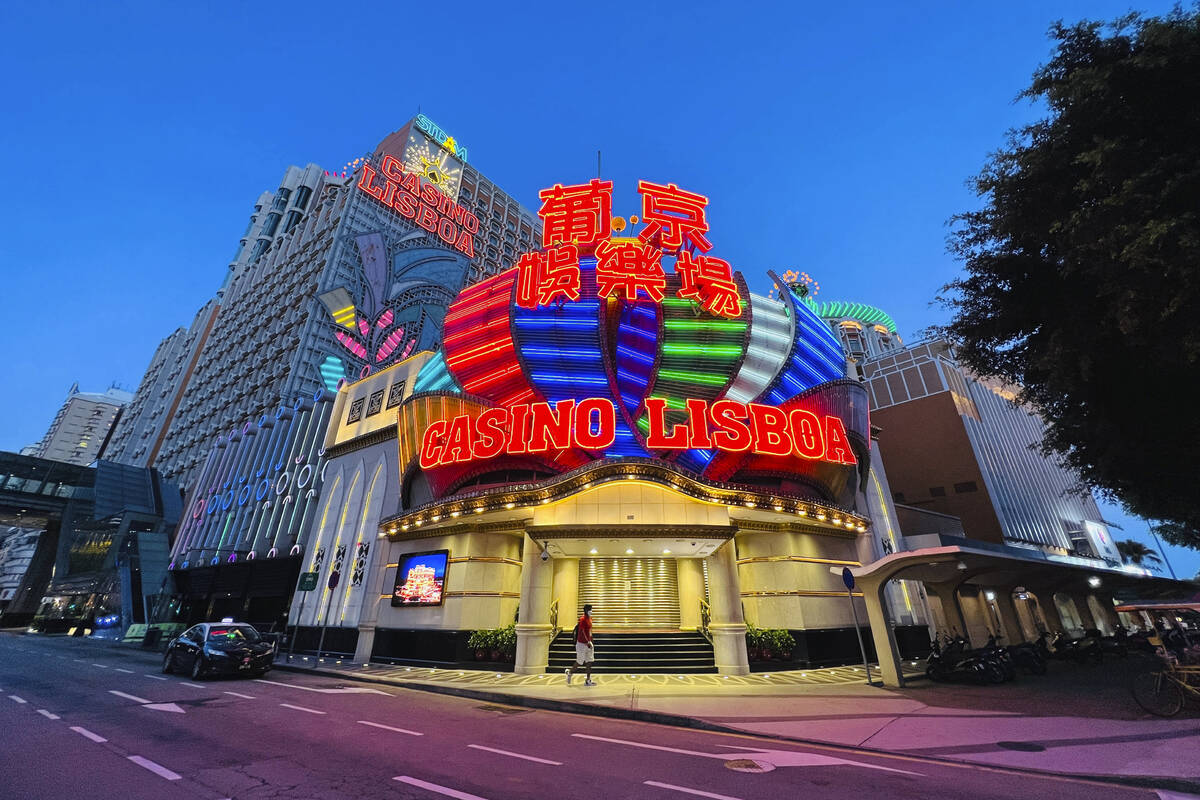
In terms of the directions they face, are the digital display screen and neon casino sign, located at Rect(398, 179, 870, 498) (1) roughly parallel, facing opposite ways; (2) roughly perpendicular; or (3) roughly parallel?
roughly parallel

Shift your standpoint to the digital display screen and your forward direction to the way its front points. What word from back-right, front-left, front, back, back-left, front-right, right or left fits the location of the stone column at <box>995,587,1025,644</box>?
back-left

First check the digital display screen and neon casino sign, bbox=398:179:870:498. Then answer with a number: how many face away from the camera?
0

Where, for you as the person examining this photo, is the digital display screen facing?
facing the viewer and to the left of the viewer

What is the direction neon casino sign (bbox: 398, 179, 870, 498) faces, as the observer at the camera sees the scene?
facing the viewer

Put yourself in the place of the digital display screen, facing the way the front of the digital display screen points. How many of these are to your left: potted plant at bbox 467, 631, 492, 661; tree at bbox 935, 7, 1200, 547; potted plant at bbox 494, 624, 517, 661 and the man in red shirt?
4

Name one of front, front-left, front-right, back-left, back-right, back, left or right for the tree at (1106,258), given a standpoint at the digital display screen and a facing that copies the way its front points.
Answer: left
